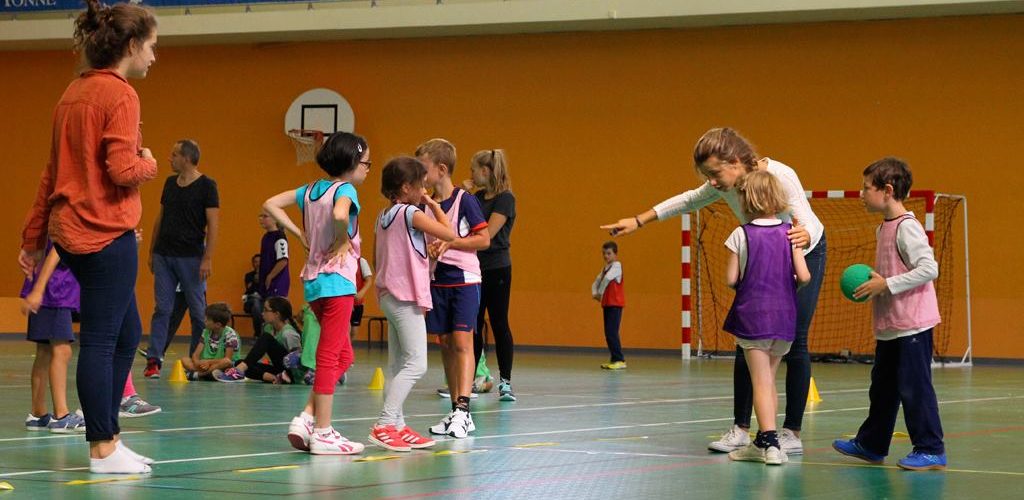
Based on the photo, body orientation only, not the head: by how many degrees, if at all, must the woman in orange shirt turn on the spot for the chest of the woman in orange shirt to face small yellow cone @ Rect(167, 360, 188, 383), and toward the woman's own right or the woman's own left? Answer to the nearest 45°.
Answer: approximately 45° to the woman's own left

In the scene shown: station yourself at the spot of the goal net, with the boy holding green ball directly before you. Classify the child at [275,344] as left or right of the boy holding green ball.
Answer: right

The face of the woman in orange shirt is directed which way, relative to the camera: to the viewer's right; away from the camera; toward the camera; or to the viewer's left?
to the viewer's right

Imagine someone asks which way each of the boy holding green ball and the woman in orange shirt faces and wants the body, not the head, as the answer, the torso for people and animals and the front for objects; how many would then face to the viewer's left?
1

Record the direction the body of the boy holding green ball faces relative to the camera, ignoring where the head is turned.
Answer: to the viewer's left

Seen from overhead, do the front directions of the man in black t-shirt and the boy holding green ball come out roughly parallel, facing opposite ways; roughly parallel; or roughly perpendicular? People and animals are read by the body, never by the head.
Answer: roughly perpendicular

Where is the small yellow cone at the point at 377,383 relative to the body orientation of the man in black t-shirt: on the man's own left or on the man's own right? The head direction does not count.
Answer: on the man's own left

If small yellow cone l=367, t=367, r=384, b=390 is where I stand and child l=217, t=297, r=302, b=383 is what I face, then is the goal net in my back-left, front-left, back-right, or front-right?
back-right

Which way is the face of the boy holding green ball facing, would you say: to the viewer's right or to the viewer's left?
to the viewer's left
